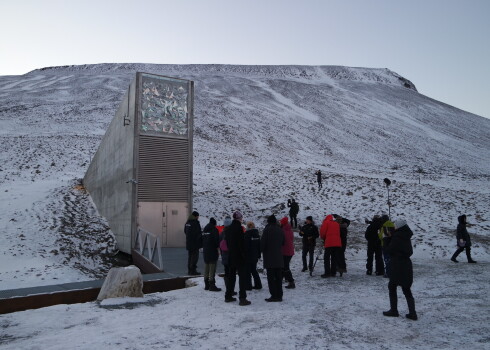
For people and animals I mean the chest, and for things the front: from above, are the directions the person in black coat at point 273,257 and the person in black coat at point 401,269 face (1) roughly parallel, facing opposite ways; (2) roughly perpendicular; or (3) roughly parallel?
roughly parallel

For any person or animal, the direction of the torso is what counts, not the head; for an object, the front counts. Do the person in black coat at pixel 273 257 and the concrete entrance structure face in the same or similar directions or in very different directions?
very different directions

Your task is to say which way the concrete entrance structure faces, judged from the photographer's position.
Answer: facing the viewer and to the right of the viewer

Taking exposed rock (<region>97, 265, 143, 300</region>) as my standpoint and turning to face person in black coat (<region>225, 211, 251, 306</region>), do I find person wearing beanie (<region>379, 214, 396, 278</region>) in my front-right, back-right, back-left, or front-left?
front-left

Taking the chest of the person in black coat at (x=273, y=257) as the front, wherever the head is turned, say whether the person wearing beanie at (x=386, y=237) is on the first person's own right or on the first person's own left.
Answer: on the first person's own right

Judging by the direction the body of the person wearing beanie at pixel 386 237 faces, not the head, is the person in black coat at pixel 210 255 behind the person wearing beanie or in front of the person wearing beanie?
in front

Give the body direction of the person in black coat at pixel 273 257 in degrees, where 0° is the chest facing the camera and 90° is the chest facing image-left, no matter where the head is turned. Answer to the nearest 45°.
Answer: approximately 135°
